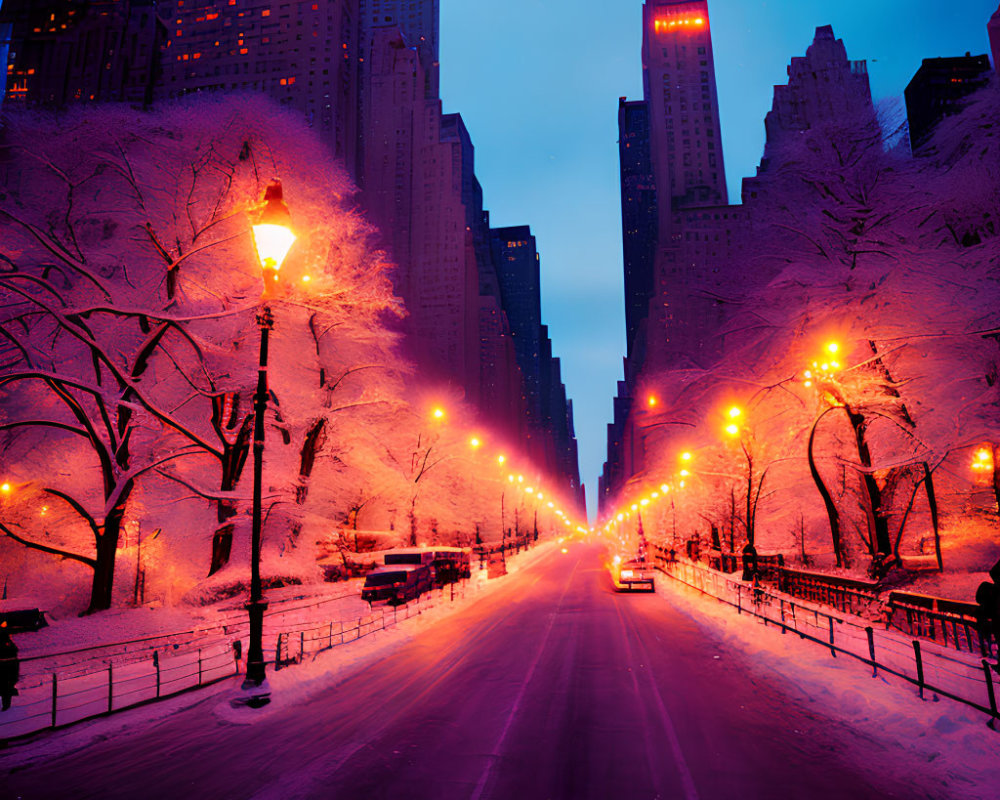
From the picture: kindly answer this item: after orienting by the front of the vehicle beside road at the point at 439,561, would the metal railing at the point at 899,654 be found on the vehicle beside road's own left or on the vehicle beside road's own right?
on the vehicle beside road's own left

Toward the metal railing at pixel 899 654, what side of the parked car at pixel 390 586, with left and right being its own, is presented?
left

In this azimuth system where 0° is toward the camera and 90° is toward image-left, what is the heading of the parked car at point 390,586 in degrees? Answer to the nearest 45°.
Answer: approximately 45°

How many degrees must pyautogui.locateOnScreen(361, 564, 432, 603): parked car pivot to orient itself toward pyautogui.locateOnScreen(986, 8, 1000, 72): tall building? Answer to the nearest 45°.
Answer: approximately 135° to its left

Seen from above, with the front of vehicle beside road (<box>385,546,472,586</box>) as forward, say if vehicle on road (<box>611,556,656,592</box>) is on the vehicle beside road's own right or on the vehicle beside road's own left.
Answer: on the vehicle beside road's own left

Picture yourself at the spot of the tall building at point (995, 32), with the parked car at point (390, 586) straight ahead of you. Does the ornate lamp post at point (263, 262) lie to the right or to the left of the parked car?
left
